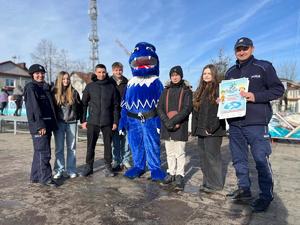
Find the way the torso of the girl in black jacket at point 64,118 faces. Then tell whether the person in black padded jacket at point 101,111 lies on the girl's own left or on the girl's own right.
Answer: on the girl's own left

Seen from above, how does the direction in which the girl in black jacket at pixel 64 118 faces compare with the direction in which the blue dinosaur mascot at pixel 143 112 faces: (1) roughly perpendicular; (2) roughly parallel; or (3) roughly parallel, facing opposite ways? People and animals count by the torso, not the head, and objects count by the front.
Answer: roughly parallel

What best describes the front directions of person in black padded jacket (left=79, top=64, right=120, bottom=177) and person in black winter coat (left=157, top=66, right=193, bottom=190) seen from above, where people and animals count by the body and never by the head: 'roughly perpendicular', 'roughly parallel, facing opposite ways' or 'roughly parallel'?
roughly parallel

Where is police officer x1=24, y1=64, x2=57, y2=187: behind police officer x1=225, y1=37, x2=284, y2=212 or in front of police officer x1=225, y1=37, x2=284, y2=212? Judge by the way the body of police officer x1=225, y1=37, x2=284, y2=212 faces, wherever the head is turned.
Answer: in front

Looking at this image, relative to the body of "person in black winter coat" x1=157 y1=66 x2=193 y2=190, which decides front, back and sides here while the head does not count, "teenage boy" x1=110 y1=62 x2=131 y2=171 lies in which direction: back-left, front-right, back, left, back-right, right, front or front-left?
back-right

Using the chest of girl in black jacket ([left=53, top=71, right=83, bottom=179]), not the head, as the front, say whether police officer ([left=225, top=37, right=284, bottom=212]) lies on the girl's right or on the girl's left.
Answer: on the girl's left

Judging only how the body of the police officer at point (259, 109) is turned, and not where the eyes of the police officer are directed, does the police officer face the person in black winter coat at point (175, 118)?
no

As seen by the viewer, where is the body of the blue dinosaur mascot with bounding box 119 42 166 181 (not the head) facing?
toward the camera

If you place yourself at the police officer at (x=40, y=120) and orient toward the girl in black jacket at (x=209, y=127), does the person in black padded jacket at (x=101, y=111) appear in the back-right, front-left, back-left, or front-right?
front-left

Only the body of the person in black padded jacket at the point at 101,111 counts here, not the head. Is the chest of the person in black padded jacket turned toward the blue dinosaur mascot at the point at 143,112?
no

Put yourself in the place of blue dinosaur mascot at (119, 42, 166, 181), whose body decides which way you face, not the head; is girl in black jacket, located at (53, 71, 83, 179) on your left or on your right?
on your right

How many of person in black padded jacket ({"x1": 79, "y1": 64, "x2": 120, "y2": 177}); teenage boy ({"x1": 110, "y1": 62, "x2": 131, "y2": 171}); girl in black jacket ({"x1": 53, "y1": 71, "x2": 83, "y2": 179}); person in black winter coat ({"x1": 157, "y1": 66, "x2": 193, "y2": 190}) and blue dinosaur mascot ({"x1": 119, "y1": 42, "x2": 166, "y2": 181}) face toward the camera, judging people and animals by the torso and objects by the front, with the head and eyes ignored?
5

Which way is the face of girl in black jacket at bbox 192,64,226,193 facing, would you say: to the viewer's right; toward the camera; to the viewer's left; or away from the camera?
toward the camera
